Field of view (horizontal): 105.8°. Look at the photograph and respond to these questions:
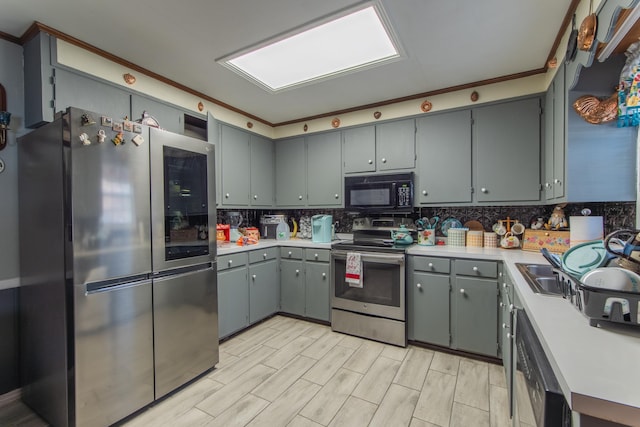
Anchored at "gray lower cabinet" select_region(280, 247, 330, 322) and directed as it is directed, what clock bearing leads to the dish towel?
The dish towel is roughly at 9 o'clock from the gray lower cabinet.

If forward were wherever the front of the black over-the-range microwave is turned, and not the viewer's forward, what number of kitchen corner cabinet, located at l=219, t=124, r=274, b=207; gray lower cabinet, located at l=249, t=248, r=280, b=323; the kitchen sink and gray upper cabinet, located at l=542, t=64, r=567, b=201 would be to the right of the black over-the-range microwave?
2

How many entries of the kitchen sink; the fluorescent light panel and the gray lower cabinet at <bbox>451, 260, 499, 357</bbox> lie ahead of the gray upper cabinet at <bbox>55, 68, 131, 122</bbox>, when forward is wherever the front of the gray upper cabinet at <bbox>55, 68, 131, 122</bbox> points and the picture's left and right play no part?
3

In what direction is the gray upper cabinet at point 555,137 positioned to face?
to the viewer's left

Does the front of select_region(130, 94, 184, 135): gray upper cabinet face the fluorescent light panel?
yes

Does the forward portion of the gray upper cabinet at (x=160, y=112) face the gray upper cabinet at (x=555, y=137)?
yes

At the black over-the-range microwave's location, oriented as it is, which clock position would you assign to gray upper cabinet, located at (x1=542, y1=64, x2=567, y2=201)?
The gray upper cabinet is roughly at 10 o'clock from the black over-the-range microwave.
